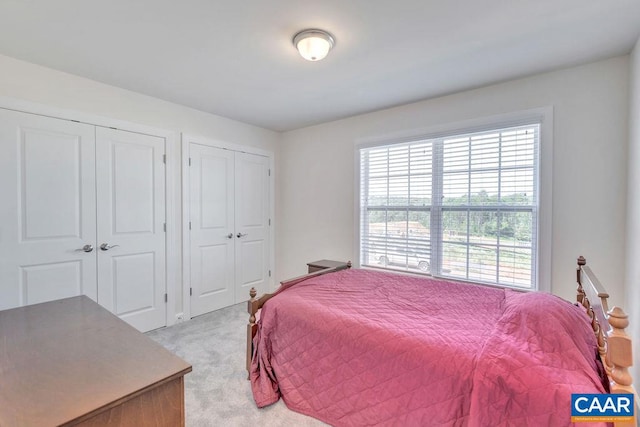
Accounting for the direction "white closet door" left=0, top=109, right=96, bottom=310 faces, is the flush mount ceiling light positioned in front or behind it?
in front

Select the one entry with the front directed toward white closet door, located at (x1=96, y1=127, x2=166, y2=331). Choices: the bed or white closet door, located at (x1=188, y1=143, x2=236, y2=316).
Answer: the bed

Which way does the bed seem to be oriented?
to the viewer's left

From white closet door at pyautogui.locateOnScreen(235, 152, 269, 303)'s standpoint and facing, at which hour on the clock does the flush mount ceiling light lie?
The flush mount ceiling light is roughly at 1 o'clock from the white closet door.

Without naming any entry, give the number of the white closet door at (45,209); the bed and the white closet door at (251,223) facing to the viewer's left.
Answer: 1

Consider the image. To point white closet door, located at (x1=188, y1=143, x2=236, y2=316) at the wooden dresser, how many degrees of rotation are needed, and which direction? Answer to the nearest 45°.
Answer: approximately 45° to its right

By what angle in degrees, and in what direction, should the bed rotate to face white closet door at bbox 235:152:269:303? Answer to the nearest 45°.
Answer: approximately 45° to its right

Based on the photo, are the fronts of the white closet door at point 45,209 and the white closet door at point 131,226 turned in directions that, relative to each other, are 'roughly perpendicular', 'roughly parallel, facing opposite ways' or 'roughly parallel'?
roughly parallel

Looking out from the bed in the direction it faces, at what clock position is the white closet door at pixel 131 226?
The white closet door is roughly at 12 o'clock from the bed.

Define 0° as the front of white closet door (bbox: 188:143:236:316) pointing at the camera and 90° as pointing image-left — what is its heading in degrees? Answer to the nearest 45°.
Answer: approximately 315°

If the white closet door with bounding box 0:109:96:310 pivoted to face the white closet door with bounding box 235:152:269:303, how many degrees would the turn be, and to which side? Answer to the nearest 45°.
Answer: approximately 45° to its left

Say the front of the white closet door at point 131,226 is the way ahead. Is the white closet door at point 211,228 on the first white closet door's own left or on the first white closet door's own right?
on the first white closet door's own left

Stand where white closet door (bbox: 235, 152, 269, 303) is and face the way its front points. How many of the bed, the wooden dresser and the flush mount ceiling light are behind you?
0

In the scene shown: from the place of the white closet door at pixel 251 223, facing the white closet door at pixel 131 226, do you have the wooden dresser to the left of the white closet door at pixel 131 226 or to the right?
left

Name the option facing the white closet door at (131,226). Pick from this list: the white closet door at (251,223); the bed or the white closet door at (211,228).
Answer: the bed

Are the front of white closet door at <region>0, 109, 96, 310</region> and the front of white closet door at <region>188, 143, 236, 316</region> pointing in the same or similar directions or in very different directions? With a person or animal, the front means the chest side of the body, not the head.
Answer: same or similar directions

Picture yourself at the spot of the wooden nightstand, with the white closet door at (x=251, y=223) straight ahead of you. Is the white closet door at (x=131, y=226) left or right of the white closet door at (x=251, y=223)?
left

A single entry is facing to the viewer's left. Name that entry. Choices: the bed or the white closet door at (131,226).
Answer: the bed

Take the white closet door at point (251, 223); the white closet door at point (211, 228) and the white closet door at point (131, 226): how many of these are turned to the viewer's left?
0

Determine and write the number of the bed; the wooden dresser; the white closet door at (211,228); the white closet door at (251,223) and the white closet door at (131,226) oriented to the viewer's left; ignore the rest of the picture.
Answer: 1

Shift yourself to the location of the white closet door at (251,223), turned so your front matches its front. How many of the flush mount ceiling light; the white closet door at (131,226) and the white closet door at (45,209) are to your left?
0

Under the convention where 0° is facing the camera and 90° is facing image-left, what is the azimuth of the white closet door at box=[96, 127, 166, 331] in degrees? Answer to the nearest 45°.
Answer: approximately 315°
